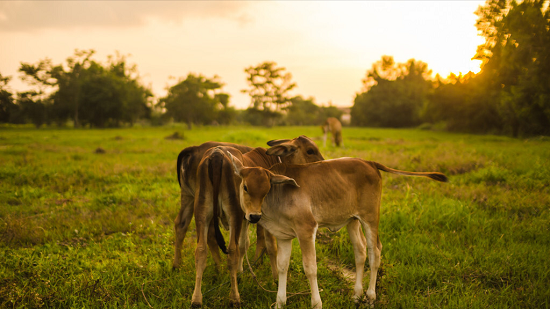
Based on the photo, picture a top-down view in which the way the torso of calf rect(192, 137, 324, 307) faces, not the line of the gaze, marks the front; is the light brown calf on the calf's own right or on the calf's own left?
on the calf's own right

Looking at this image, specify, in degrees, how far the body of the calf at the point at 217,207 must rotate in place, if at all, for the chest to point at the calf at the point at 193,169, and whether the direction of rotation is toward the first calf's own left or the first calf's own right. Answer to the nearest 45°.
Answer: approximately 90° to the first calf's own left

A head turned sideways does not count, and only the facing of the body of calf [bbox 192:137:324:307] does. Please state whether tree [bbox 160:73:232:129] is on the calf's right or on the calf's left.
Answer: on the calf's left

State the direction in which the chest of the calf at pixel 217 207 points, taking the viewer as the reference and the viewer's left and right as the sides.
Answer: facing away from the viewer and to the right of the viewer

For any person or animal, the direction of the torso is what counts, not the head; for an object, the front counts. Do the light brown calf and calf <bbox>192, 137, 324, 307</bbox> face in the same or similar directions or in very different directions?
very different directions

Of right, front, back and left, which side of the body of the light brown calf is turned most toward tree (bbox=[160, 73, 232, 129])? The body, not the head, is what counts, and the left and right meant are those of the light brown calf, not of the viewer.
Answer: right

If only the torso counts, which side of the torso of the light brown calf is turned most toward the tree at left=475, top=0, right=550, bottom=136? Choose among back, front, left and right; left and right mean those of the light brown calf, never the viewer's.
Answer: back
